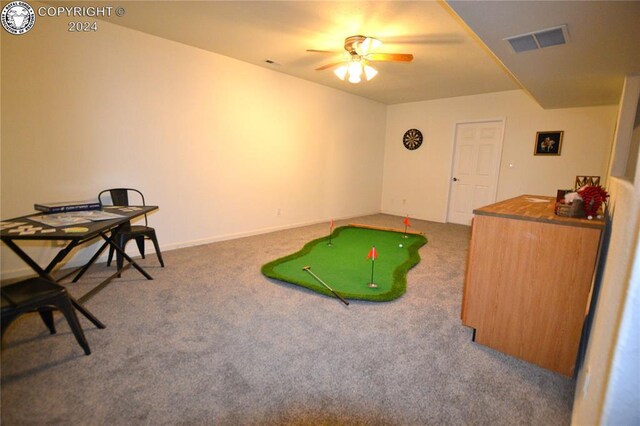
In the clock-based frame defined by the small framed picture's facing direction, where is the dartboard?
The dartboard is roughly at 3 o'clock from the small framed picture.

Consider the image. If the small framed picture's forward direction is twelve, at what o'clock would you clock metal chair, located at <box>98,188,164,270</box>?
The metal chair is roughly at 1 o'clock from the small framed picture.

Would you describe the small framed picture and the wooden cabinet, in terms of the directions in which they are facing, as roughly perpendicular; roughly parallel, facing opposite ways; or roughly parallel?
roughly perpendicular

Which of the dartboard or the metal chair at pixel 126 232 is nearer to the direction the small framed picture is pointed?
the metal chair

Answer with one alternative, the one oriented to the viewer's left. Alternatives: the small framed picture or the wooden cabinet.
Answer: the wooden cabinet

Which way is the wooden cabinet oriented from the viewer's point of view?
to the viewer's left

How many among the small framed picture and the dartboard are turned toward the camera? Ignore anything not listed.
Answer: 2

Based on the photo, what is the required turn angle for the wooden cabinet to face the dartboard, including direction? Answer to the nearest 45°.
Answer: approximately 45° to its right

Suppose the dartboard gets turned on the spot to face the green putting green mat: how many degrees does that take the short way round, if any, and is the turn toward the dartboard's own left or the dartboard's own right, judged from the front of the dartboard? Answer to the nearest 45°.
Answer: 0° — it already faces it

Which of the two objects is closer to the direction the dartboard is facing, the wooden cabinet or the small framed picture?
the wooden cabinet

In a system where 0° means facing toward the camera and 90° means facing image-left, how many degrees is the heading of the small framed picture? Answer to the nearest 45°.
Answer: approximately 0°

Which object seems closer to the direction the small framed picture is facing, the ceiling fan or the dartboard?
the ceiling fan
